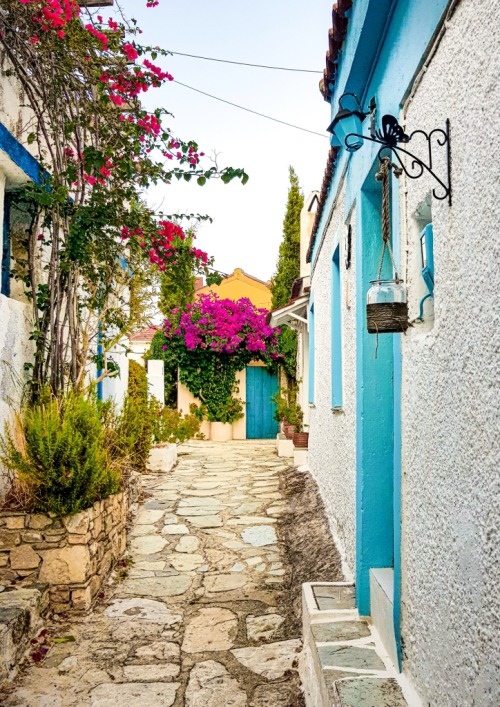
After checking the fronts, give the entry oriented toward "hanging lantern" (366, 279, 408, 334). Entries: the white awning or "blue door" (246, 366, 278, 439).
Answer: the blue door

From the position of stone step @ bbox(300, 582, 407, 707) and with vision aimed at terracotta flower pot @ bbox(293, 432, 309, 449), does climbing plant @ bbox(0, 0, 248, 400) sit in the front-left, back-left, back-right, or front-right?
front-left

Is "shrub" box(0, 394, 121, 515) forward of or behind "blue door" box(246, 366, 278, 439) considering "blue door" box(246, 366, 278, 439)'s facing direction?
forward

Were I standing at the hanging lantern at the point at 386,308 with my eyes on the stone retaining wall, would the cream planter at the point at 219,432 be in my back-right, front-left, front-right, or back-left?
front-right

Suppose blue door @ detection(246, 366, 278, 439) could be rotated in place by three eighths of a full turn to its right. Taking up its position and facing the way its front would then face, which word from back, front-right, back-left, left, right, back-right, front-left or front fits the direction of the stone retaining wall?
back-left

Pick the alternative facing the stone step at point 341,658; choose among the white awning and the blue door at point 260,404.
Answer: the blue door

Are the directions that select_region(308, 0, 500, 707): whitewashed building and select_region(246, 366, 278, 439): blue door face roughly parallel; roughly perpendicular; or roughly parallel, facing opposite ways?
roughly perpendicular

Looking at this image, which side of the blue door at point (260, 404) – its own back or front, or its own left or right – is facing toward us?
front

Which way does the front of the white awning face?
to the viewer's left

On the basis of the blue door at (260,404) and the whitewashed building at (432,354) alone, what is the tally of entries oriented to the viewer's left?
1

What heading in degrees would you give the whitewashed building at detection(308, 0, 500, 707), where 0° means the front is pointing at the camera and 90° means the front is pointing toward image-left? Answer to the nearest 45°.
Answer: approximately 90°

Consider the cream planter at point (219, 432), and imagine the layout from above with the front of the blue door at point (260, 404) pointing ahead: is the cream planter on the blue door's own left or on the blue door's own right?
on the blue door's own right

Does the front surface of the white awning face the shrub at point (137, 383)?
yes

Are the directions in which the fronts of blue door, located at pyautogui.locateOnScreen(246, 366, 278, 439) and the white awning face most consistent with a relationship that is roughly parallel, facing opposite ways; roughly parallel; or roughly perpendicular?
roughly perpendicular

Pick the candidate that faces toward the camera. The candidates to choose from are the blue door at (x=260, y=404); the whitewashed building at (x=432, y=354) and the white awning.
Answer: the blue door

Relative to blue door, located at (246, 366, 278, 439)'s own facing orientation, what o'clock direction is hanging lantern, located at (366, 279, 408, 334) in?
The hanging lantern is roughly at 12 o'clock from the blue door.
